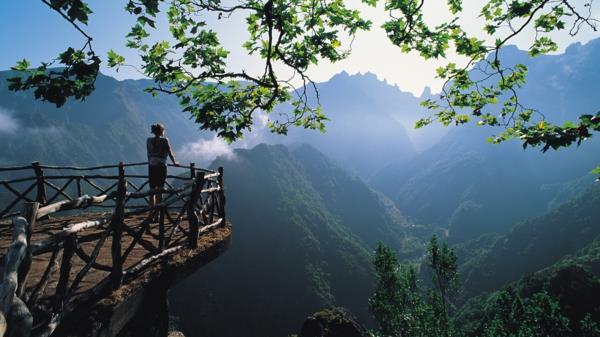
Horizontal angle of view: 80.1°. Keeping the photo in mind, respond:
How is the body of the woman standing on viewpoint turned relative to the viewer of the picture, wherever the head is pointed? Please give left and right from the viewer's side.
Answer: facing away from the viewer and to the right of the viewer
